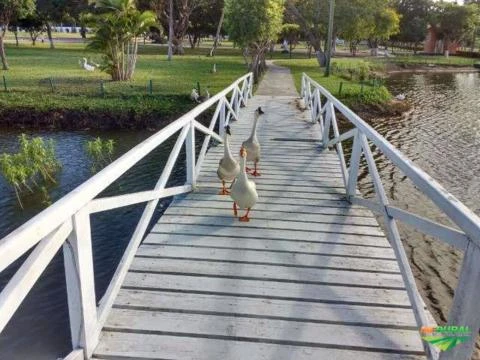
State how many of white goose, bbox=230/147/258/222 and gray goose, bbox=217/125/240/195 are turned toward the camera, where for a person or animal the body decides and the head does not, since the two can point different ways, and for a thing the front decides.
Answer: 2

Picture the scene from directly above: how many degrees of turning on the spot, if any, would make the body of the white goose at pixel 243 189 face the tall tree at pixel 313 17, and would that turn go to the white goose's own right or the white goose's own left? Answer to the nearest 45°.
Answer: approximately 180°

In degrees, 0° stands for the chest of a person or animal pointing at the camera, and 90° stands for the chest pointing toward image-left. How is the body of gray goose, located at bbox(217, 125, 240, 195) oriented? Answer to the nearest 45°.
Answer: approximately 0°

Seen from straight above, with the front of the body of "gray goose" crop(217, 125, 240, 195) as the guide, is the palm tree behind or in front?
behind

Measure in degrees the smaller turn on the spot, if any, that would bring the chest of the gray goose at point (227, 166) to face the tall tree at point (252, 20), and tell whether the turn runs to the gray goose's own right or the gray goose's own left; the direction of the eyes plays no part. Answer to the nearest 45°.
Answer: approximately 180°

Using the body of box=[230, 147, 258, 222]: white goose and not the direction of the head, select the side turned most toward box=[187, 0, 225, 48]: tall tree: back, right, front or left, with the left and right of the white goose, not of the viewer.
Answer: back

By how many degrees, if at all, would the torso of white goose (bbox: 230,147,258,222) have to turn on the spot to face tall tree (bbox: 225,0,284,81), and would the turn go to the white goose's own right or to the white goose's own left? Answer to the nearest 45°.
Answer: approximately 180°

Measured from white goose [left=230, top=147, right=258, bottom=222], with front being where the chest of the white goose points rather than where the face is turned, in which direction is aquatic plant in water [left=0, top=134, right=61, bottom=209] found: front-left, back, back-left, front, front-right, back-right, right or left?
back-right
